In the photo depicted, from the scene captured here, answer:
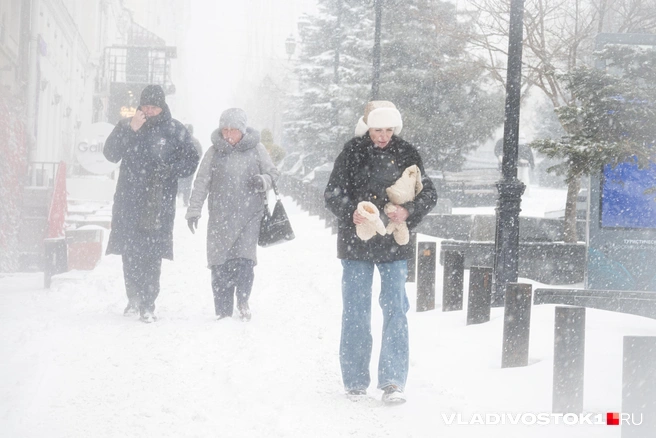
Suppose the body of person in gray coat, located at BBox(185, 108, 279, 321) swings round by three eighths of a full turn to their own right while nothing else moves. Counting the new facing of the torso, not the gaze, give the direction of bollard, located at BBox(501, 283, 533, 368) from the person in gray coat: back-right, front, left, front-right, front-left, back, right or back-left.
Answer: back

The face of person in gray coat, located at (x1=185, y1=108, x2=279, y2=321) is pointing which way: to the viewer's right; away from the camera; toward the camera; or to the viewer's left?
toward the camera

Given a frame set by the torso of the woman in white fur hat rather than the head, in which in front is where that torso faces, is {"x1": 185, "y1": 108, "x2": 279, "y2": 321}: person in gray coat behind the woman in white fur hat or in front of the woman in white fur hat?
behind

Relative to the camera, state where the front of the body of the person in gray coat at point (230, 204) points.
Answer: toward the camera

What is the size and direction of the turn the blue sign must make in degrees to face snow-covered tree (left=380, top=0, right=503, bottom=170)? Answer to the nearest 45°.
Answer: approximately 180°

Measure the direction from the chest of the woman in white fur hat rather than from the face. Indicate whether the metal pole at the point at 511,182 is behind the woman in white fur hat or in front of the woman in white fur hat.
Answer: behind

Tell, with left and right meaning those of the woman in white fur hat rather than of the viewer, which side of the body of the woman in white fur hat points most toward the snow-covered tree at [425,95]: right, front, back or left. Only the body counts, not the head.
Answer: back

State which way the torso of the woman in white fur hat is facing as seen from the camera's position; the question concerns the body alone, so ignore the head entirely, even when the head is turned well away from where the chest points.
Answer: toward the camera

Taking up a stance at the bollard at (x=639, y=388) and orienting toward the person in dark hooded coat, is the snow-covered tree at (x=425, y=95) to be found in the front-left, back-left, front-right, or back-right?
front-right

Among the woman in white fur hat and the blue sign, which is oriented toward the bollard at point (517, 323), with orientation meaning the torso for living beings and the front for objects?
the blue sign

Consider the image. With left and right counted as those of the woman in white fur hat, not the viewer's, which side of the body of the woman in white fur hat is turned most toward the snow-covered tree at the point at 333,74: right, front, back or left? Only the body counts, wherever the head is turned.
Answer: back

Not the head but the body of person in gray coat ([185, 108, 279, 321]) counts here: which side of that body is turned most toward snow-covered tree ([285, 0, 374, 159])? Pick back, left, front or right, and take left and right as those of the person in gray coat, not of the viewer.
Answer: back

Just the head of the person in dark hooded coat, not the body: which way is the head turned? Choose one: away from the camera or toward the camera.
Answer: toward the camera

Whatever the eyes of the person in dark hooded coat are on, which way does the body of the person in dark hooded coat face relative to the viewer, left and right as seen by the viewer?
facing the viewer

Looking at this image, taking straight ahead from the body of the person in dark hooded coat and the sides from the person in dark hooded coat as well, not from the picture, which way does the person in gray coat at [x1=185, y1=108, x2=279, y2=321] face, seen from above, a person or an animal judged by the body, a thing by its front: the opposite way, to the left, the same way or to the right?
the same way
